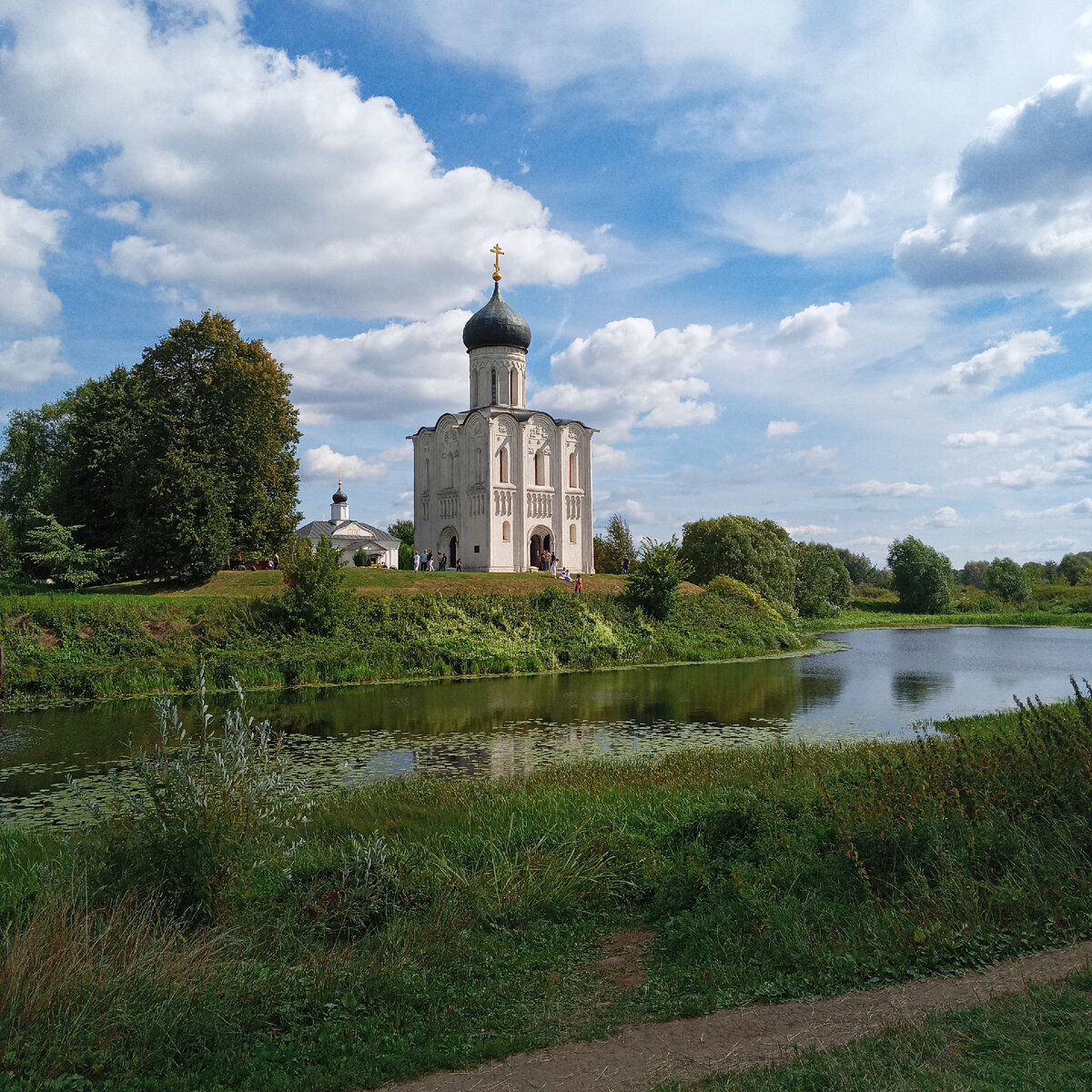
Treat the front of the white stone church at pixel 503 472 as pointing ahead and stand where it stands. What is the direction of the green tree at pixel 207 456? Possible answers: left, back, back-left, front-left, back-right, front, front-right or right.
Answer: right

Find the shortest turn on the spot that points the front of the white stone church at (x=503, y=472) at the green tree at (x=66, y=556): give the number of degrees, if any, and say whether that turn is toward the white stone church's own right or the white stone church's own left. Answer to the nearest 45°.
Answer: approximately 90° to the white stone church's own right

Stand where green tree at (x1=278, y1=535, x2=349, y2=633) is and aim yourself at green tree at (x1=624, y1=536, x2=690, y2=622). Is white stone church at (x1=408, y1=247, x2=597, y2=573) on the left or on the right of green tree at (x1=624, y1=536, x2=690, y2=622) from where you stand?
left

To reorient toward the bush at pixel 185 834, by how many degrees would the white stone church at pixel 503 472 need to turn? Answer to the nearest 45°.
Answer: approximately 45° to its right

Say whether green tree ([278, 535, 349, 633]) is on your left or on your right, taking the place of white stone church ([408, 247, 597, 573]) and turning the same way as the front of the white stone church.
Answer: on your right

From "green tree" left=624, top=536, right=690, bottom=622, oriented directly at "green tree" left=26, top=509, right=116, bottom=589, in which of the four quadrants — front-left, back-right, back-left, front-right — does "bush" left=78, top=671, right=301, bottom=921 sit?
front-left

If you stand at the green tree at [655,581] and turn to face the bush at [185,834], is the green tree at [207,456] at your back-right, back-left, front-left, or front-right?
back-right

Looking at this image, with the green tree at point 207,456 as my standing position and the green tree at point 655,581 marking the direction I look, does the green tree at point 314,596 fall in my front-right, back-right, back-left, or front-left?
front-right

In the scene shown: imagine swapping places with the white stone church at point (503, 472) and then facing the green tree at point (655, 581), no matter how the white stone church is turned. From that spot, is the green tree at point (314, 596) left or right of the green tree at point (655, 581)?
right

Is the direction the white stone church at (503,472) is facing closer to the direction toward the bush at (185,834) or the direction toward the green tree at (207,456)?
the bush

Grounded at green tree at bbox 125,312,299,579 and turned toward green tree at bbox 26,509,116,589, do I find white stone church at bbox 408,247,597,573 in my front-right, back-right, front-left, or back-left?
back-right

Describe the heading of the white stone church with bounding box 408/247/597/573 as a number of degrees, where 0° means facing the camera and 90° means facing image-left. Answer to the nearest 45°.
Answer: approximately 315°
